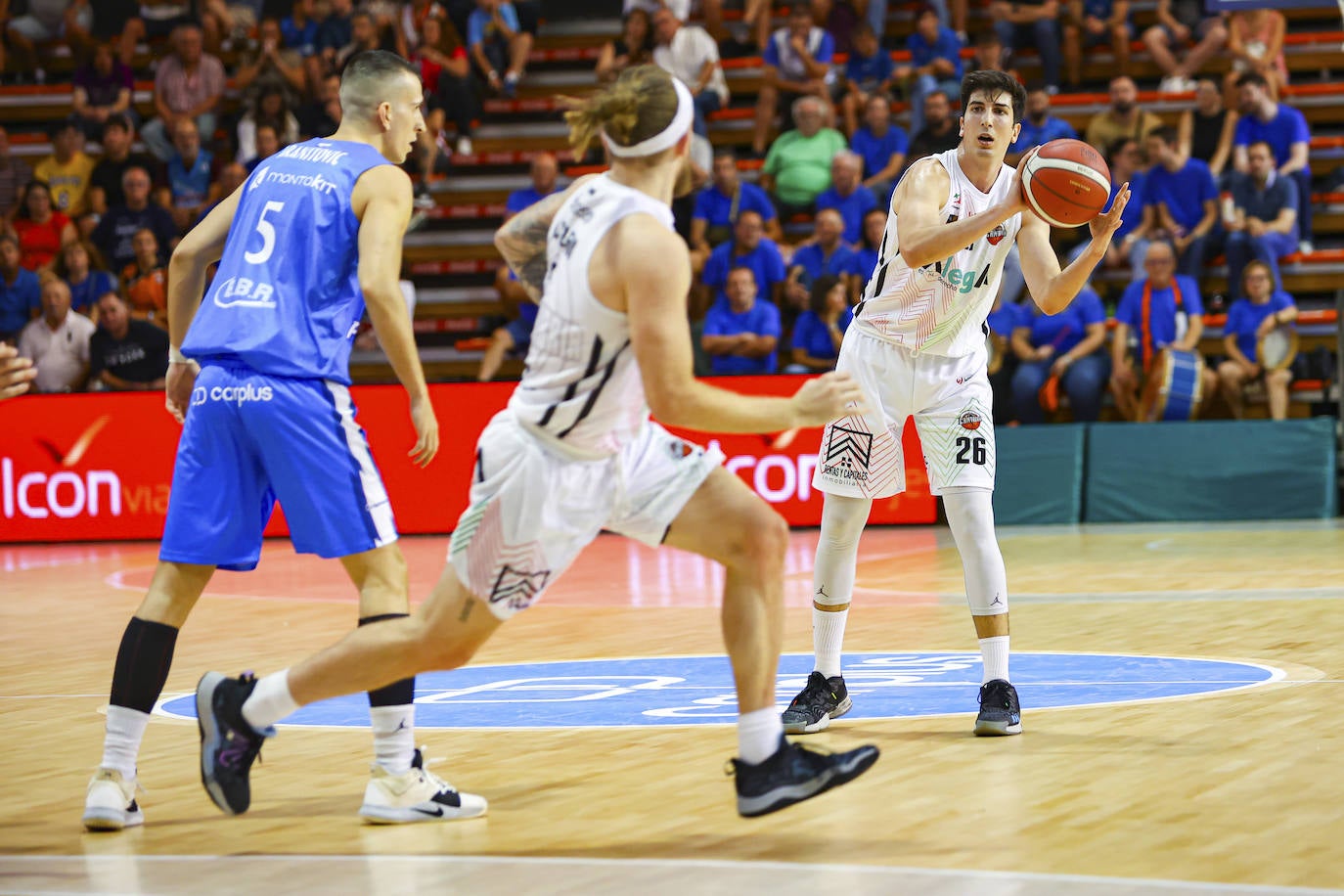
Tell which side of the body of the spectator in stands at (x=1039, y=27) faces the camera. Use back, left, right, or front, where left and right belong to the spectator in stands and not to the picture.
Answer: front

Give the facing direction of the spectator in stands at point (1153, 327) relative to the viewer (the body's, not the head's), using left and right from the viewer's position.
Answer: facing the viewer

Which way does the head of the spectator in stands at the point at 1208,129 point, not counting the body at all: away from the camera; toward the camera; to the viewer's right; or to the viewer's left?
toward the camera

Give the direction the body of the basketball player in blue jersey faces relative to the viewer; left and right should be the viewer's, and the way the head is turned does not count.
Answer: facing away from the viewer and to the right of the viewer

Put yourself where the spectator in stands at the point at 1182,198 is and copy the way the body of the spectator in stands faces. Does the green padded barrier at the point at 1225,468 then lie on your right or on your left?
on your left

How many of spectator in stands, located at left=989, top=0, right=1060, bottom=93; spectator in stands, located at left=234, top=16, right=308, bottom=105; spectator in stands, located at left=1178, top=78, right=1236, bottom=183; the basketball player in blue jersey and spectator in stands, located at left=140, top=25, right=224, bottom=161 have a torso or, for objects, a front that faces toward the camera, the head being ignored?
4

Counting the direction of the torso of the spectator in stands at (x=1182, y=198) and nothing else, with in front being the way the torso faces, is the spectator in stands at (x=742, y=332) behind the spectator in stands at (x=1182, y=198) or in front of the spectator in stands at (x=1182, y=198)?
in front

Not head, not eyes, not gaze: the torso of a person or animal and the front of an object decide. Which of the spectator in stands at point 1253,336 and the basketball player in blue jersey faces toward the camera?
the spectator in stands

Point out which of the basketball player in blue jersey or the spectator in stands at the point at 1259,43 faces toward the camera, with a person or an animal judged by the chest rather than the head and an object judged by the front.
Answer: the spectator in stands

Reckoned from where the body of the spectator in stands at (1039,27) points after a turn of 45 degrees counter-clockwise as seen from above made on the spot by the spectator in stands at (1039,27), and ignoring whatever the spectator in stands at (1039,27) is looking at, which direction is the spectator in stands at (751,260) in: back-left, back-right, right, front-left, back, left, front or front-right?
right

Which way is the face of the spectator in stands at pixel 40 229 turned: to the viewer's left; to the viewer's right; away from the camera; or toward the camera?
toward the camera

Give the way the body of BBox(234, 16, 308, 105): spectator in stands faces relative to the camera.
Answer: toward the camera

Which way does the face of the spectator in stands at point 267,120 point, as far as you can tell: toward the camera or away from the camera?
toward the camera

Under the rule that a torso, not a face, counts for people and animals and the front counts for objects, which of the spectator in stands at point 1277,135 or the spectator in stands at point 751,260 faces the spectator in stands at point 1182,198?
the spectator in stands at point 1277,135

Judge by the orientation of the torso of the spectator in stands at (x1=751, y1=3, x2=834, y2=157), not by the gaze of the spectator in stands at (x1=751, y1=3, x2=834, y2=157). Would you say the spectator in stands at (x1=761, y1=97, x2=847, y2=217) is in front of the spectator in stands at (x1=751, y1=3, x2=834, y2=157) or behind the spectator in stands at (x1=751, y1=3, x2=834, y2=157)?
in front

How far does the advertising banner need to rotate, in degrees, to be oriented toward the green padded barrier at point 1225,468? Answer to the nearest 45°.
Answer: approximately 90° to its left

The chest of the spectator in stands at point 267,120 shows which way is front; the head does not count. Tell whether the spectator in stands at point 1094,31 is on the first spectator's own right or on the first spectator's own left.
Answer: on the first spectator's own left

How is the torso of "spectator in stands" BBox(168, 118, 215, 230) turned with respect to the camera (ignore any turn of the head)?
toward the camera
